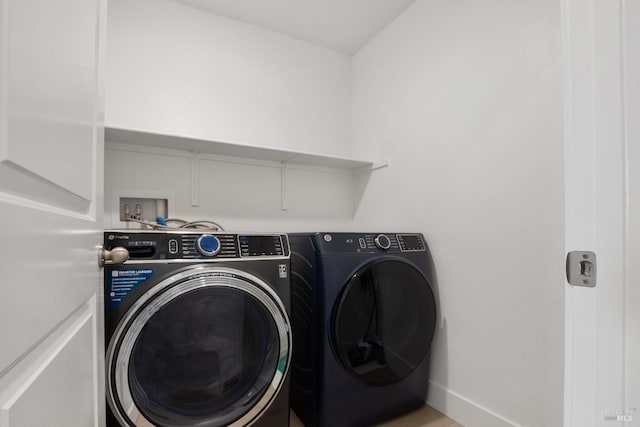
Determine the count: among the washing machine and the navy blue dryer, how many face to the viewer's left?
0

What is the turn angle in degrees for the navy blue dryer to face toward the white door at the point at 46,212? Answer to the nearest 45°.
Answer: approximately 45° to its right

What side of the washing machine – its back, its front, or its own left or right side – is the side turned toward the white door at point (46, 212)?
front

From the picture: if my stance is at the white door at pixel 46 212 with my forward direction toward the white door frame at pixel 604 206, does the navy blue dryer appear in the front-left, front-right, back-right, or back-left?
front-left

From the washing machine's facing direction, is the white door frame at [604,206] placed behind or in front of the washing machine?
in front

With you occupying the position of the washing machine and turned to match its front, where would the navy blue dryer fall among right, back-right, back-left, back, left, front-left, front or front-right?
left

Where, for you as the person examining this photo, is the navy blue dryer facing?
facing the viewer and to the right of the viewer

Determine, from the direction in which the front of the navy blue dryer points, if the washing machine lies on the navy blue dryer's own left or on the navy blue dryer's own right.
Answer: on the navy blue dryer's own right

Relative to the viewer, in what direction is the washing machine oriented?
toward the camera

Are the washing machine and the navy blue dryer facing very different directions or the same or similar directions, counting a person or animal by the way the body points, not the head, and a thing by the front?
same or similar directions

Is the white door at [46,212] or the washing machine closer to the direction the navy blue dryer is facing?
the white door
